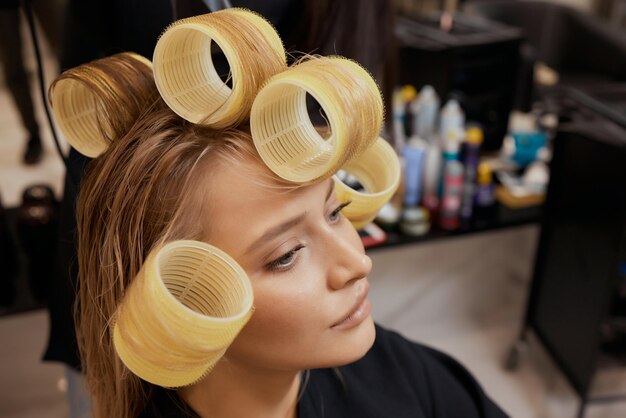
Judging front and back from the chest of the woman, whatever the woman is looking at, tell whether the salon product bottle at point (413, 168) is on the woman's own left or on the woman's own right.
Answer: on the woman's own left

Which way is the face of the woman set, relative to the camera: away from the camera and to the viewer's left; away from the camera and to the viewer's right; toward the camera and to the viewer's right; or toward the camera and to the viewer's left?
toward the camera and to the viewer's right

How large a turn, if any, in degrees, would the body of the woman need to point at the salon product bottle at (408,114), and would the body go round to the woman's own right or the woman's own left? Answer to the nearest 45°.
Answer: approximately 135° to the woman's own left

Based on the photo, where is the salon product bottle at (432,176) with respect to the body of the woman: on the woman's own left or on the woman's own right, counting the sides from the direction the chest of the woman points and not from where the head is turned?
on the woman's own left

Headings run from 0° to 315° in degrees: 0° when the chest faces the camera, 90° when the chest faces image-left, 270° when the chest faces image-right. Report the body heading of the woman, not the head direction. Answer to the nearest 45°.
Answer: approximately 315°

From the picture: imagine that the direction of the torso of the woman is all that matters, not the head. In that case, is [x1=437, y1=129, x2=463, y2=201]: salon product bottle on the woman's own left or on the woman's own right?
on the woman's own left

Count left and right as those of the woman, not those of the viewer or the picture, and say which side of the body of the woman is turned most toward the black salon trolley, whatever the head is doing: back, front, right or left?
left

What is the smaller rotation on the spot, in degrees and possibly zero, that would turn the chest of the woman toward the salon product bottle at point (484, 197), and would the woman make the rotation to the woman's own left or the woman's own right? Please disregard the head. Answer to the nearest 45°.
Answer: approximately 90° to the woman's own left

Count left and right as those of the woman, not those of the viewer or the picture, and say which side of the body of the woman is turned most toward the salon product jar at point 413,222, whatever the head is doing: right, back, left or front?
left

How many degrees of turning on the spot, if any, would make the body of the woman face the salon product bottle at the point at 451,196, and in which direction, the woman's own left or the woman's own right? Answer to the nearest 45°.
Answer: approximately 90° to the woman's own left
